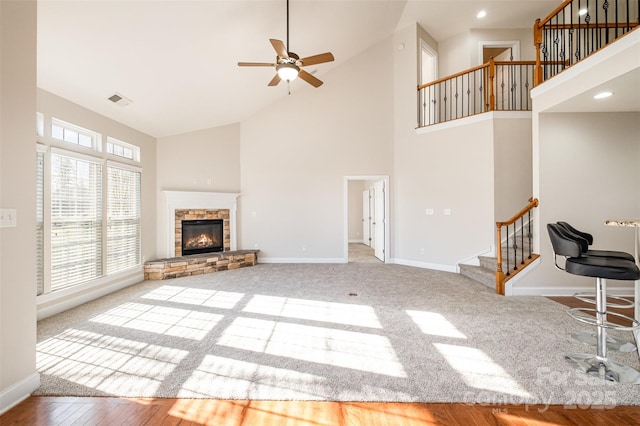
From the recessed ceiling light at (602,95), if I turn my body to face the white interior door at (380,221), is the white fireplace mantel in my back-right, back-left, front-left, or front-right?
front-left

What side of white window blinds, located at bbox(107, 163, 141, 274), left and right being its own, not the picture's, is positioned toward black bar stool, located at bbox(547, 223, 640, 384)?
front

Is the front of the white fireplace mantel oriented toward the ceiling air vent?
no

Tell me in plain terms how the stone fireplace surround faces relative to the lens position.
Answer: facing the viewer and to the right of the viewer

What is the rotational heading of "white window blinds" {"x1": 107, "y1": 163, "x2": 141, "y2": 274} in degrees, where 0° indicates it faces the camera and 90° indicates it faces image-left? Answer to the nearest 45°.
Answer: approximately 315°

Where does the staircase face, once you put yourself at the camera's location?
facing the viewer and to the left of the viewer

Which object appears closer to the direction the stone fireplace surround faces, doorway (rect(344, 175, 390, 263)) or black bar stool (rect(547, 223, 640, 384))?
the black bar stool

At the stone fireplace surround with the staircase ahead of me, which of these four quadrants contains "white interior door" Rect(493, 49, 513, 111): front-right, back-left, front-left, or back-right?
front-left

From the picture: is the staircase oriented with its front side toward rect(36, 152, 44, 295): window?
yes

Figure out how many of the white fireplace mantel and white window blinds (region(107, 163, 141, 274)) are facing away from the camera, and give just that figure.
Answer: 0
